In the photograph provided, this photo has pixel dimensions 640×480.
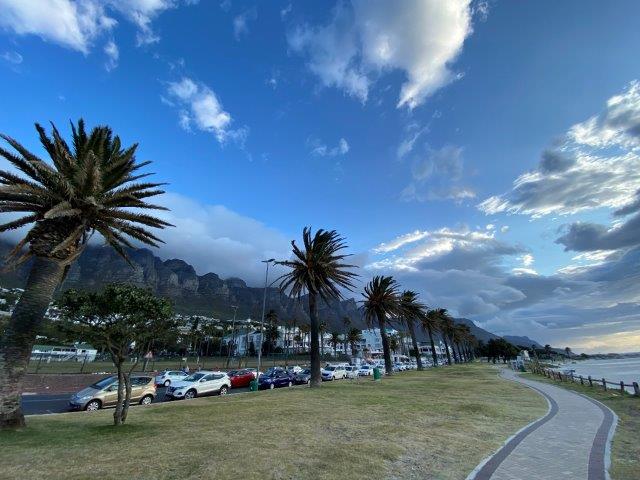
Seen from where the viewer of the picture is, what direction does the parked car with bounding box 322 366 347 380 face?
facing the viewer and to the left of the viewer

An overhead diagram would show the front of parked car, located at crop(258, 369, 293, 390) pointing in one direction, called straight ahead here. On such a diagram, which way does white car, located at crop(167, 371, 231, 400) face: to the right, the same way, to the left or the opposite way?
the same way

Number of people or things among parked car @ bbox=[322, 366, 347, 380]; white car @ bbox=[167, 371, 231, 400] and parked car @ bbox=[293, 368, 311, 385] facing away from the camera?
0

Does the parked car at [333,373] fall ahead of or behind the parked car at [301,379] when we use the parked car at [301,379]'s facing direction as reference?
behind

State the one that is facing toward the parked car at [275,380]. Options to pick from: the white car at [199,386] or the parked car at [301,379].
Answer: the parked car at [301,379]

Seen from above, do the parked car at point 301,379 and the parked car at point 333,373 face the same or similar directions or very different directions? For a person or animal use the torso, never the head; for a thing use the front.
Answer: same or similar directions

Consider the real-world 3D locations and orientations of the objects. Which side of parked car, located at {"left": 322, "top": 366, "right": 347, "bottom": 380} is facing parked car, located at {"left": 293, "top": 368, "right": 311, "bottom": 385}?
front

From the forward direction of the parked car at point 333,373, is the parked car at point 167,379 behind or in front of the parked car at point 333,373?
in front

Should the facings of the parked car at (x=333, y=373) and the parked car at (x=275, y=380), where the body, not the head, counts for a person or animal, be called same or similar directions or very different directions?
same or similar directions

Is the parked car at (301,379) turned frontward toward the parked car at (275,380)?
yes

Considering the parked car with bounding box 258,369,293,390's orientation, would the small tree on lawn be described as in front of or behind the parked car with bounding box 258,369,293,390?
in front

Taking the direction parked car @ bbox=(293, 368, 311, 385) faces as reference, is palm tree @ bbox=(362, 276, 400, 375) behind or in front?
behind

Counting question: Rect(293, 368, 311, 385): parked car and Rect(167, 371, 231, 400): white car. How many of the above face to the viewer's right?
0

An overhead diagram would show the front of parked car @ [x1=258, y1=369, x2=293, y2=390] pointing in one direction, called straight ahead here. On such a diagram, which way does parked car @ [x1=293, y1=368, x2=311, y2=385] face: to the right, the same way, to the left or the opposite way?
the same way

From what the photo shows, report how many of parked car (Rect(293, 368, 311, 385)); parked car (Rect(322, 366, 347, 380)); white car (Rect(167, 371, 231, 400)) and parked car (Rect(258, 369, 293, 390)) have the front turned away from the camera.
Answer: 0
